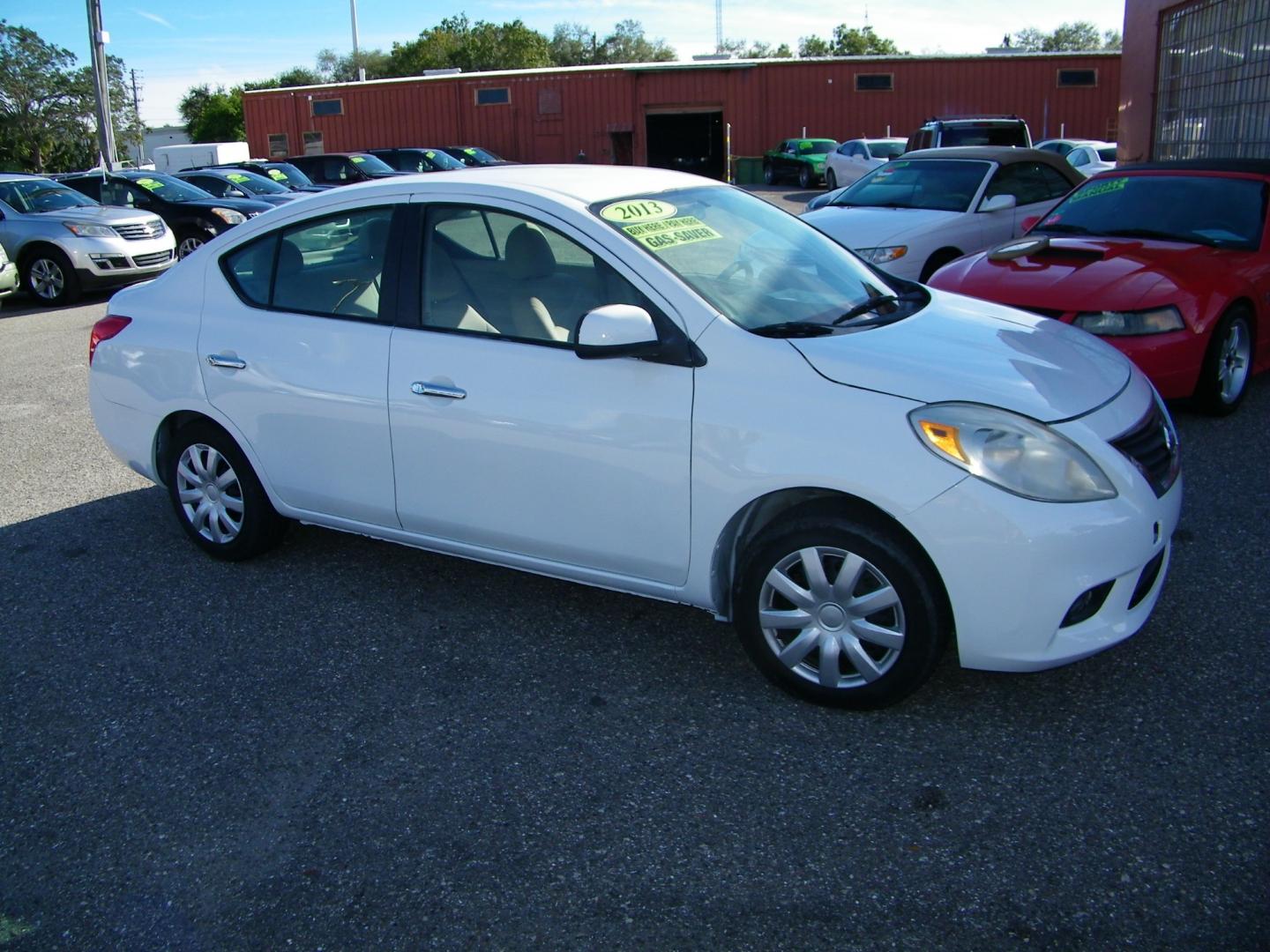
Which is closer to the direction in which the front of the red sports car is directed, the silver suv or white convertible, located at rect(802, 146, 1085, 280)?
the silver suv

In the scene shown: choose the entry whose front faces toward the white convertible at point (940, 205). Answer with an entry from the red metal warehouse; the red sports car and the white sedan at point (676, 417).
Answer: the red metal warehouse

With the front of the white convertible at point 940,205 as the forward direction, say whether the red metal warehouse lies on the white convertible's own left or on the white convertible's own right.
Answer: on the white convertible's own right

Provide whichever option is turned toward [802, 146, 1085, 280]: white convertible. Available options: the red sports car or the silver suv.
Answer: the silver suv

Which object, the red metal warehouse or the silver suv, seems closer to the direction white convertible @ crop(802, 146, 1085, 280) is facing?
the silver suv

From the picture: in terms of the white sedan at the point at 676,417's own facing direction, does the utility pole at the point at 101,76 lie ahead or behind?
behind
